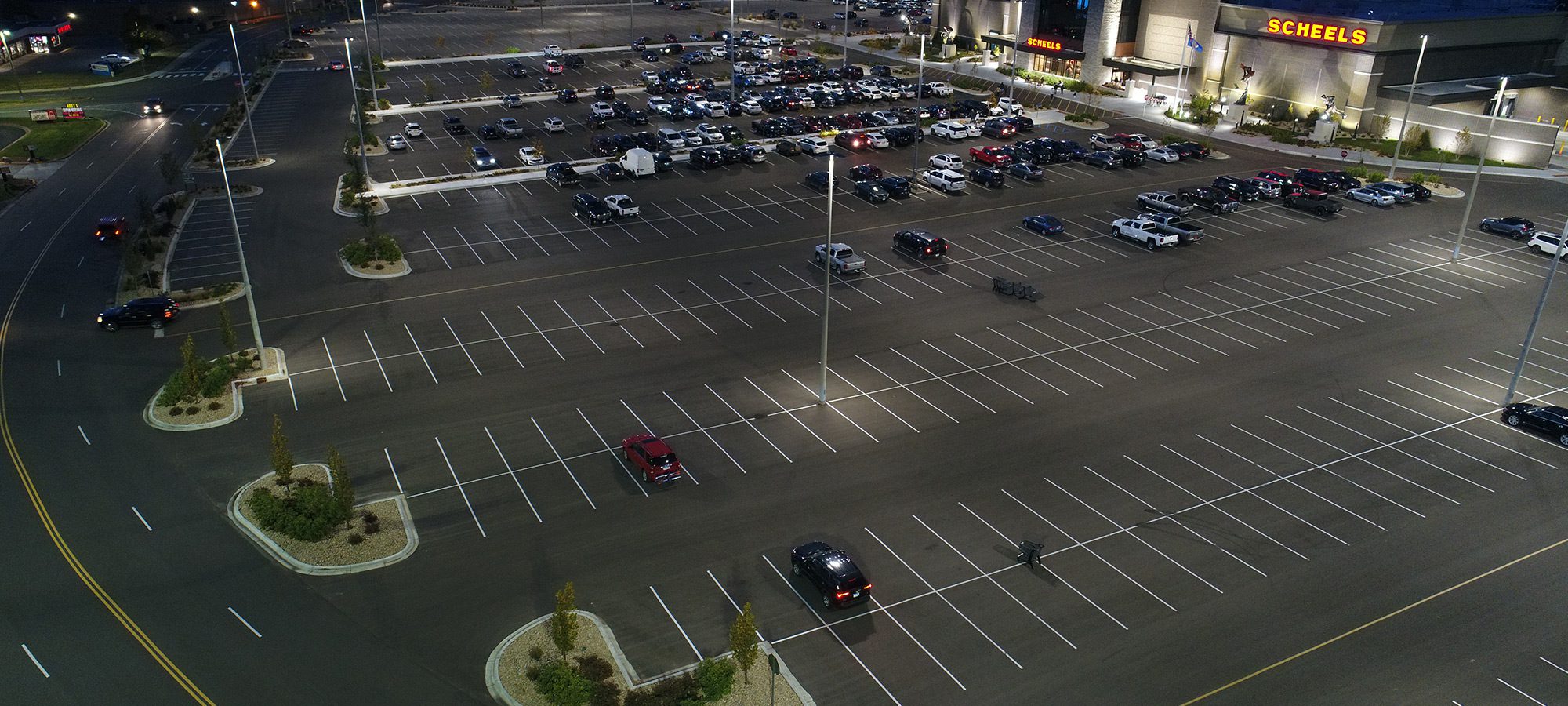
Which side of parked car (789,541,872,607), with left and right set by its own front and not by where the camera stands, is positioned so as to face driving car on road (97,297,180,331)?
front

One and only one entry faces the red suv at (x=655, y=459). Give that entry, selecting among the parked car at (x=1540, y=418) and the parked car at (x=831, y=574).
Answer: the parked car at (x=831, y=574)

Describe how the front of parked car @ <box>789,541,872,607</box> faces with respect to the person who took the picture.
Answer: facing away from the viewer and to the left of the viewer

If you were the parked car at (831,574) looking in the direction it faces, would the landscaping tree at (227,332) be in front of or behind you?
in front

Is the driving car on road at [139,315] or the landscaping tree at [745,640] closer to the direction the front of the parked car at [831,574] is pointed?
the driving car on road

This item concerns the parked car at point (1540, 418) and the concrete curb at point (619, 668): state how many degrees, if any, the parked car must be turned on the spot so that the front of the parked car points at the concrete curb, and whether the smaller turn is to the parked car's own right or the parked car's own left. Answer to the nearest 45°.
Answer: approximately 90° to the parked car's own left

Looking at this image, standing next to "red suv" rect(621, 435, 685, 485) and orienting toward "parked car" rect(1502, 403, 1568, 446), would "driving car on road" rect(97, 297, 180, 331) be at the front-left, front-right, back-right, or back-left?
back-left

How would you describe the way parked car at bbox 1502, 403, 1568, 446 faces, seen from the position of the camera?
facing away from the viewer and to the left of the viewer

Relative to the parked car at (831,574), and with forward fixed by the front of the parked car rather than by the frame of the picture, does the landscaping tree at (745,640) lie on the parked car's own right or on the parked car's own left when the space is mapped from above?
on the parked car's own left

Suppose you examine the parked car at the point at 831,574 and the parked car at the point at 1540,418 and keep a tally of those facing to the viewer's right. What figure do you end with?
0

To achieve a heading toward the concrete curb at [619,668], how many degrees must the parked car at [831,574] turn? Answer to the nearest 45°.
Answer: approximately 90° to its left

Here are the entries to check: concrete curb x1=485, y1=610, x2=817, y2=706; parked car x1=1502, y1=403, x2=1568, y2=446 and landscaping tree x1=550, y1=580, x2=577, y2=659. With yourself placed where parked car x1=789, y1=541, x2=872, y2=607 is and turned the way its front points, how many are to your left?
2
